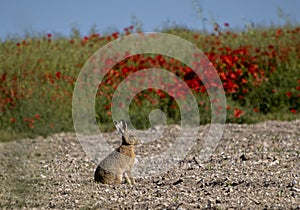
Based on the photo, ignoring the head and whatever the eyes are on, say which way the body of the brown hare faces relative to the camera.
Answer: to the viewer's right

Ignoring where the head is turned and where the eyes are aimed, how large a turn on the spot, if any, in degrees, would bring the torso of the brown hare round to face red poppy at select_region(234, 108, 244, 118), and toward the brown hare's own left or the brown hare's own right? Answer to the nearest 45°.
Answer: approximately 45° to the brown hare's own left
